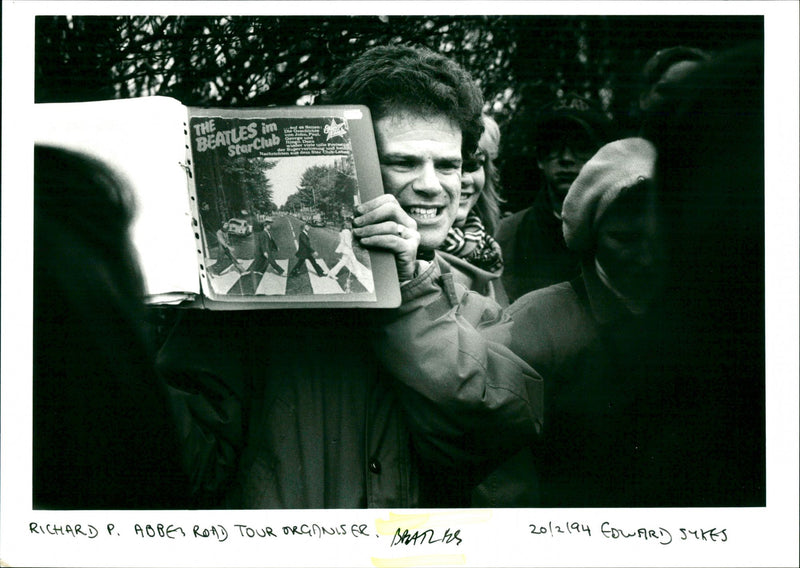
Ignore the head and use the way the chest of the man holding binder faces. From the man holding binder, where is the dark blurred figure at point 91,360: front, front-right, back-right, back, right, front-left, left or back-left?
right

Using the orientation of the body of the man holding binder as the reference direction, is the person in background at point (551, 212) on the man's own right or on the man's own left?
on the man's own left

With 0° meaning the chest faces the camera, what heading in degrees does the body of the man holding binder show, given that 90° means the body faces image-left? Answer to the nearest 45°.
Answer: approximately 0°

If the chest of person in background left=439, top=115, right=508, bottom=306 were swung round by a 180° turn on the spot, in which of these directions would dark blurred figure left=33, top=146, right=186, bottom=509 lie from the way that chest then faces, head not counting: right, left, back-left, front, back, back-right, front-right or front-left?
back-left

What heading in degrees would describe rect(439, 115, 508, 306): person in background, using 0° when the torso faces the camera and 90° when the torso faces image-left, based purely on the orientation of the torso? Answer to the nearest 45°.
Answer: approximately 45°

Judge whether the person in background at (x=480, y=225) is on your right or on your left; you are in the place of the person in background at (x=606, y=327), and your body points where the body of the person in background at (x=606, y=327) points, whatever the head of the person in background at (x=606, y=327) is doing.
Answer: on your right
